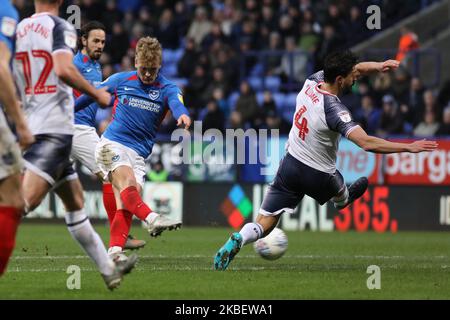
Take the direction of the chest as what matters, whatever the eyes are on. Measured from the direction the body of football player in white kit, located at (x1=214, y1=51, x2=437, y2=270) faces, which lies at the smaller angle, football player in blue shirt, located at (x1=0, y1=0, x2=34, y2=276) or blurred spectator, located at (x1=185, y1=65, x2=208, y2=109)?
the blurred spectator

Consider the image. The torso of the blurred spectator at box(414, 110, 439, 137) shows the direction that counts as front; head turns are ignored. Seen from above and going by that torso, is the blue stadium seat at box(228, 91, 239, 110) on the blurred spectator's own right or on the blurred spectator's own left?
on the blurred spectator's own right

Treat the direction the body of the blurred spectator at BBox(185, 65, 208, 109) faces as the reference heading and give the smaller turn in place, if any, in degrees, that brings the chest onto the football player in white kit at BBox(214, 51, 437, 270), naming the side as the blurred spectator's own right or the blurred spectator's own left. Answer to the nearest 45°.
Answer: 0° — they already face them

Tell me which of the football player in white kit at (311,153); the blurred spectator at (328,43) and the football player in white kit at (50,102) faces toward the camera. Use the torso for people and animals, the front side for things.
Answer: the blurred spectator

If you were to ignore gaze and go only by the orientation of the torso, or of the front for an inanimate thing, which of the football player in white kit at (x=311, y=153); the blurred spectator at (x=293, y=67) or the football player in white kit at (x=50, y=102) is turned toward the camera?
the blurred spectator

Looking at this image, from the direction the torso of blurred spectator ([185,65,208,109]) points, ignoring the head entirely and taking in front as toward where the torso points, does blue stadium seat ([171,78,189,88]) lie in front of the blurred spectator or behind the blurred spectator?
behind

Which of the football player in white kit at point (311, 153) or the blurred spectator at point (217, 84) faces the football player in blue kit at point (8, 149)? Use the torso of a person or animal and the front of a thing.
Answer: the blurred spectator

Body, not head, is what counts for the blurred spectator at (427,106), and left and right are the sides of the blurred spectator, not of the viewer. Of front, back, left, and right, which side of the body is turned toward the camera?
front

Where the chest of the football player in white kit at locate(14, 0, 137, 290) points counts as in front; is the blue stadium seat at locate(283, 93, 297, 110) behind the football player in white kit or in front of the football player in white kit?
in front

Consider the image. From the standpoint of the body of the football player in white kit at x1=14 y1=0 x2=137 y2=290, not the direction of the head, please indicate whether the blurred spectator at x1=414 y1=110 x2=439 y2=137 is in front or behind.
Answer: in front

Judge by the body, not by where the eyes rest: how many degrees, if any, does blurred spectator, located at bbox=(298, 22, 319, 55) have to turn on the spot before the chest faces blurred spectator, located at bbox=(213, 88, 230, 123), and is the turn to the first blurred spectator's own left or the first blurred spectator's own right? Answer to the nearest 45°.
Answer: approximately 45° to the first blurred spectator's own right

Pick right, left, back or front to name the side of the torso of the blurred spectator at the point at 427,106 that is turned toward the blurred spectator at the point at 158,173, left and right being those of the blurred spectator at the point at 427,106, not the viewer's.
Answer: right

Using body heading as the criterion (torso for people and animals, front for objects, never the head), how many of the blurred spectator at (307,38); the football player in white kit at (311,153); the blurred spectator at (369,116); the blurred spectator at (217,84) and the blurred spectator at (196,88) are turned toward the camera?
4
